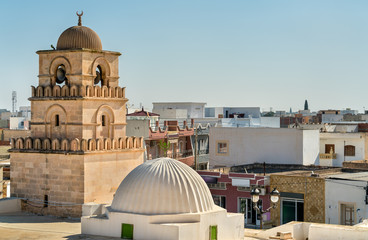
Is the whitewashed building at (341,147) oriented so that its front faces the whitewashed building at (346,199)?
yes

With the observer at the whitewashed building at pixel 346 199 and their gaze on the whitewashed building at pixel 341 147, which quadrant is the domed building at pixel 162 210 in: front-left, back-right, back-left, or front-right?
back-left

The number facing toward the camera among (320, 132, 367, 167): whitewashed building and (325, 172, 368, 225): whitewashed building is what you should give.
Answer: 2

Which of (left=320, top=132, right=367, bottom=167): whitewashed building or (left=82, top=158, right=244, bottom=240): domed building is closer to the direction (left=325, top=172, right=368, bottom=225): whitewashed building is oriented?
the domed building

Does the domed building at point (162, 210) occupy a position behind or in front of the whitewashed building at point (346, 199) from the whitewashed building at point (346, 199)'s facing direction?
in front

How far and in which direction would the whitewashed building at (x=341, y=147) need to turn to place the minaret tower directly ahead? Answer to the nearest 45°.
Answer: approximately 45° to its right

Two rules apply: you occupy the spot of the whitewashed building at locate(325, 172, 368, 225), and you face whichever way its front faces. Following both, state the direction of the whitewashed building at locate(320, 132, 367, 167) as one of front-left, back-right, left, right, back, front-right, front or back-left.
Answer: back

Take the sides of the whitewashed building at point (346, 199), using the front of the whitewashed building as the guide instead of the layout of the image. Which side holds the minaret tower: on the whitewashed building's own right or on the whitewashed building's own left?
on the whitewashed building's own right

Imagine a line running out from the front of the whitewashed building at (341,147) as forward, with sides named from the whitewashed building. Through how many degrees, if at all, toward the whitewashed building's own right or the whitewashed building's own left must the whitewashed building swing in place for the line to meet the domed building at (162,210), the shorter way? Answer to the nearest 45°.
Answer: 0° — it already faces it
